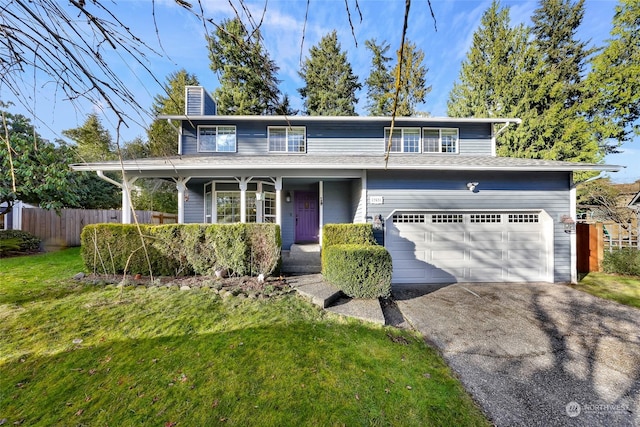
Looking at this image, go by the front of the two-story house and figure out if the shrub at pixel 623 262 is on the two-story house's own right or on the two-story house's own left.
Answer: on the two-story house's own left

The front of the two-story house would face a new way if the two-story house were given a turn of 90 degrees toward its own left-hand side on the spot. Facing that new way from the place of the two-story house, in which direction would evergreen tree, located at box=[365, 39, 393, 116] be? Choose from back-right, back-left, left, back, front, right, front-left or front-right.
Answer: left

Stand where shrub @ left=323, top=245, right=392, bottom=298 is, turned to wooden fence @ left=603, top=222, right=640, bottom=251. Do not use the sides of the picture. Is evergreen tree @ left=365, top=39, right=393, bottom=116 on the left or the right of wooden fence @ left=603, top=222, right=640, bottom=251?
left

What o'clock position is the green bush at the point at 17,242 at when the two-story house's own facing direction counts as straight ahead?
The green bush is roughly at 3 o'clock from the two-story house.

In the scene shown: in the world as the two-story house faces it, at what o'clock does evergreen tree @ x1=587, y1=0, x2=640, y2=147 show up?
The evergreen tree is roughly at 8 o'clock from the two-story house.

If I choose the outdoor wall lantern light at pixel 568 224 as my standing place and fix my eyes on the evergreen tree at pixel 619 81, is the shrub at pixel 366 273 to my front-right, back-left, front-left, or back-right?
back-left

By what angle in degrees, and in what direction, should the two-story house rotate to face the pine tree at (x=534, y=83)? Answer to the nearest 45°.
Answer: approximately 135° to its left

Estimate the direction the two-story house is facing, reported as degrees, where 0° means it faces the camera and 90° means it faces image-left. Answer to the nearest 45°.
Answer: approximately 0°

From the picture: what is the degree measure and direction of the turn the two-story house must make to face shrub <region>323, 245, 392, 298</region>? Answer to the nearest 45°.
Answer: approximately 45° to its right

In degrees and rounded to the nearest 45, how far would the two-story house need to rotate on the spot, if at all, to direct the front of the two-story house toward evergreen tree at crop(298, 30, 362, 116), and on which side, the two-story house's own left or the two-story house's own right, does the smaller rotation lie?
approximately 180°
